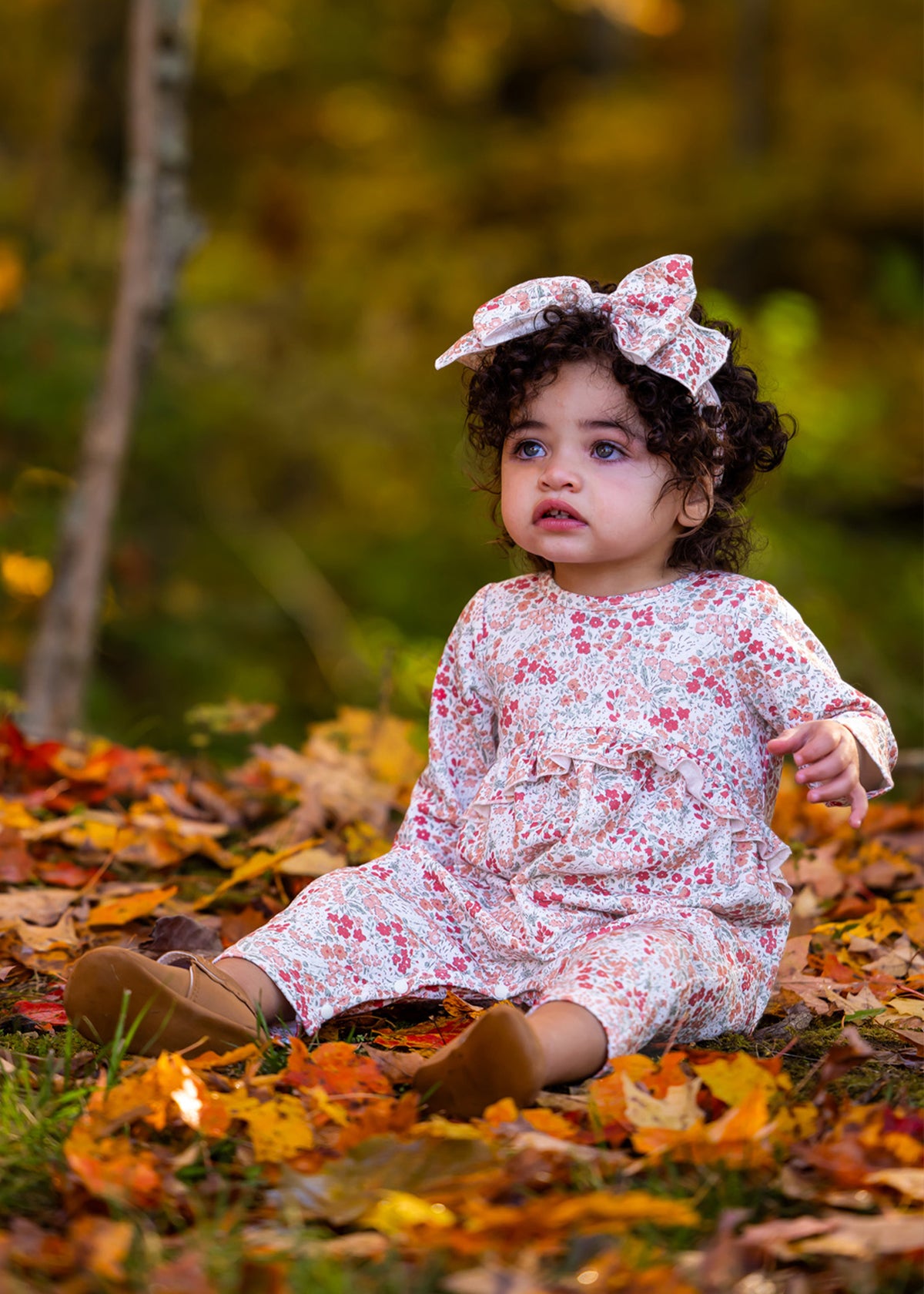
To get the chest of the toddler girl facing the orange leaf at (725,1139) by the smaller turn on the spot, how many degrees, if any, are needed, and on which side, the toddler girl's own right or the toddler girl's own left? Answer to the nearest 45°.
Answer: approximately 45° to the toddler girl's own left

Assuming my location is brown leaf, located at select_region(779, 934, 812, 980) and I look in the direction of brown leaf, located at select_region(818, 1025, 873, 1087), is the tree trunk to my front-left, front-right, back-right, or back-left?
back-right

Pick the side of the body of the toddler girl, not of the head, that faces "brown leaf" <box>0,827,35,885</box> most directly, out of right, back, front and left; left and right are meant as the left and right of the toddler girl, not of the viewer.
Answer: right

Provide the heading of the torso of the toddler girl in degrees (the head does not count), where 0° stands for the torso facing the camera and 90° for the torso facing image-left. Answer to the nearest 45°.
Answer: approximately 45°

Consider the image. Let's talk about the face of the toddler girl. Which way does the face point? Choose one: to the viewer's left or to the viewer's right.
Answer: to the viewer's left
